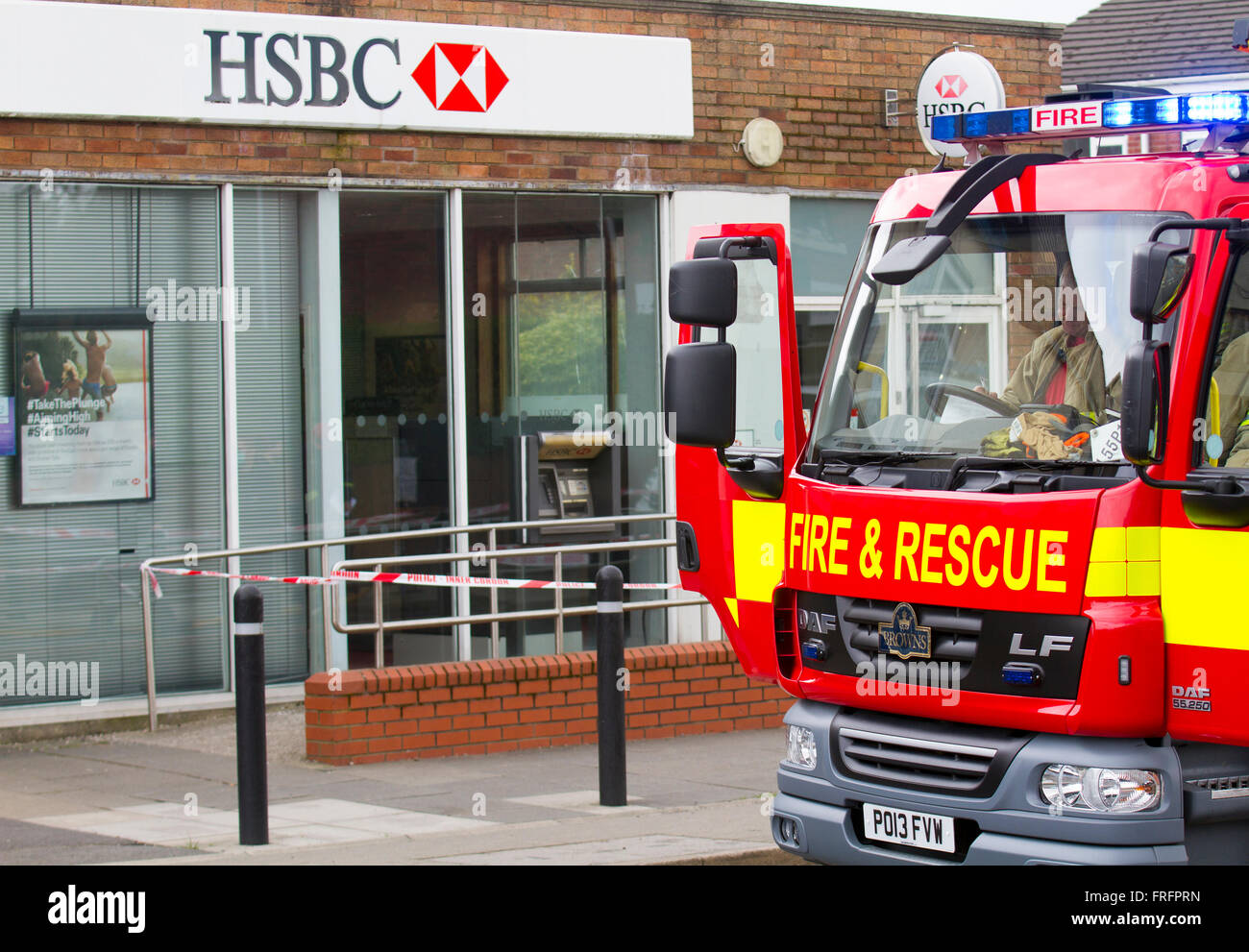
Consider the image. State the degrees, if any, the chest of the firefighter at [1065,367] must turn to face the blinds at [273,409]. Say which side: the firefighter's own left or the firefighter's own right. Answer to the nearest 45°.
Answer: approximately 90° to the firefighter's own right

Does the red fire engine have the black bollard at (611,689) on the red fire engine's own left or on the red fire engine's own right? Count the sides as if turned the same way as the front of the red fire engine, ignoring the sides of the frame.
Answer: on the red fire engine's own right

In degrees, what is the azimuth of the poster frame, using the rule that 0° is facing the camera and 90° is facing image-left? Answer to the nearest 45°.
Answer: approximately 0°

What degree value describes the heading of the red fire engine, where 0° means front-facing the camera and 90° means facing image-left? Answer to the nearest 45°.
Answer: approximately 45°

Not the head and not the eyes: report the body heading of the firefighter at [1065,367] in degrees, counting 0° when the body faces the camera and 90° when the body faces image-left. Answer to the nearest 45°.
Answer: approximately 45°

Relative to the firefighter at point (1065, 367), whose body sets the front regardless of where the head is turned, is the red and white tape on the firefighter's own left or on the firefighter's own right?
on the firefighter's own right

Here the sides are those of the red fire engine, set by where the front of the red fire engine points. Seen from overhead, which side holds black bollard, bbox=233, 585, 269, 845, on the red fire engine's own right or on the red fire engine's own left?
on the red fire engine's own right

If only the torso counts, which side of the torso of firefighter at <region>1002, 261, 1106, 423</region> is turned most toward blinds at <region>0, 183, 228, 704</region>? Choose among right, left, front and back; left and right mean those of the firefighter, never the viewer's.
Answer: right

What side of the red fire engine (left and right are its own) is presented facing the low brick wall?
right
